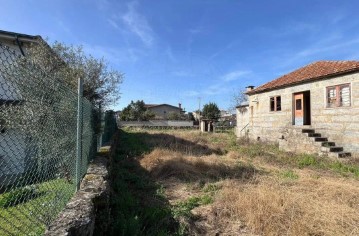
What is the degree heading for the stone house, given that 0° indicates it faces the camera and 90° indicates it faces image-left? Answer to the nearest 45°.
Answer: approximately 45°

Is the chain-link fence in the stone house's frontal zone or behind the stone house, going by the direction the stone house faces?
frontal zone

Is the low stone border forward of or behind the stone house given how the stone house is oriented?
forward
